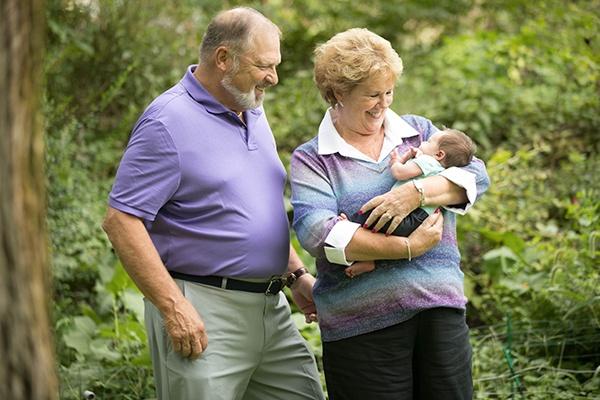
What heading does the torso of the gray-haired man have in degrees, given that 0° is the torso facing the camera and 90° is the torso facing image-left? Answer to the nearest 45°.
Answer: approximately 315°

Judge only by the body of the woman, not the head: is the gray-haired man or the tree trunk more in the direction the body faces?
the tree trunk

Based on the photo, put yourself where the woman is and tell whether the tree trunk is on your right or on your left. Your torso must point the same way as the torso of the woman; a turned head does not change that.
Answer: on your right

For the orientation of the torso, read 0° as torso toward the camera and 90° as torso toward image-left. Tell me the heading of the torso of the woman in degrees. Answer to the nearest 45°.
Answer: approximately 315°
